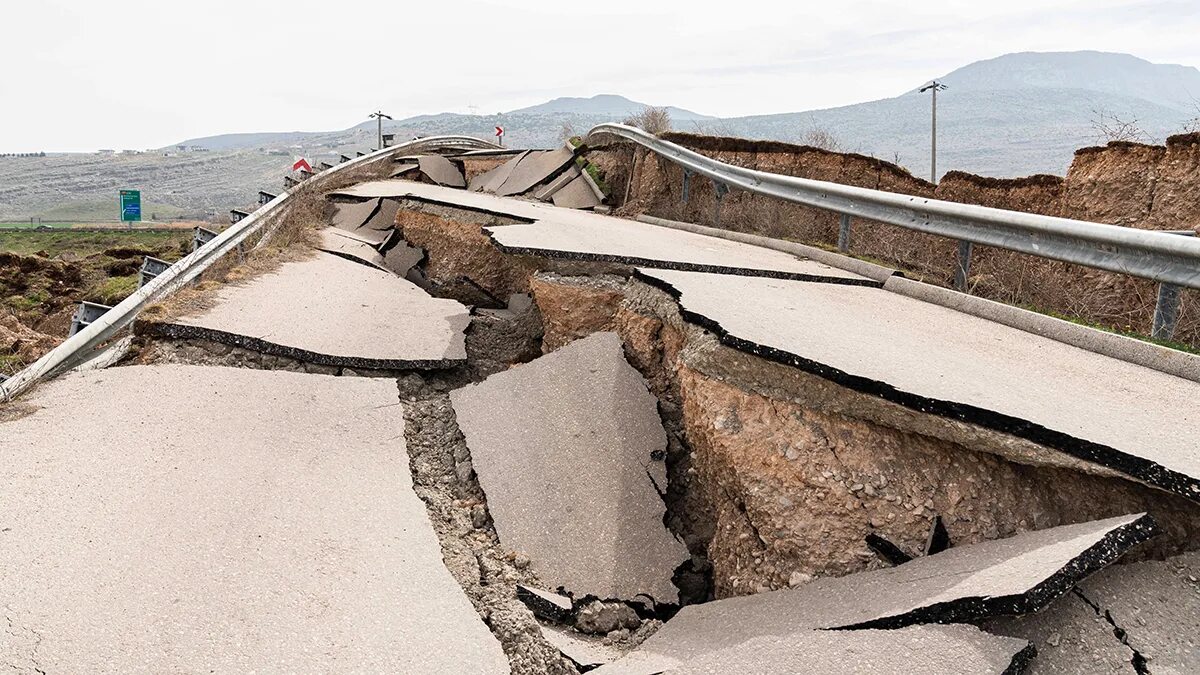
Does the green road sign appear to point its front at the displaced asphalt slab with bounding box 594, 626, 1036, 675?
yes

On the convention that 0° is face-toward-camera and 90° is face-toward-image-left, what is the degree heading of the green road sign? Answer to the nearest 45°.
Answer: approximately 0°

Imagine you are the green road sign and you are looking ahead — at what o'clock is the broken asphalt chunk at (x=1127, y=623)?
The broken asphalt chunk is roughly at 12 o'clock from the green road sign.
